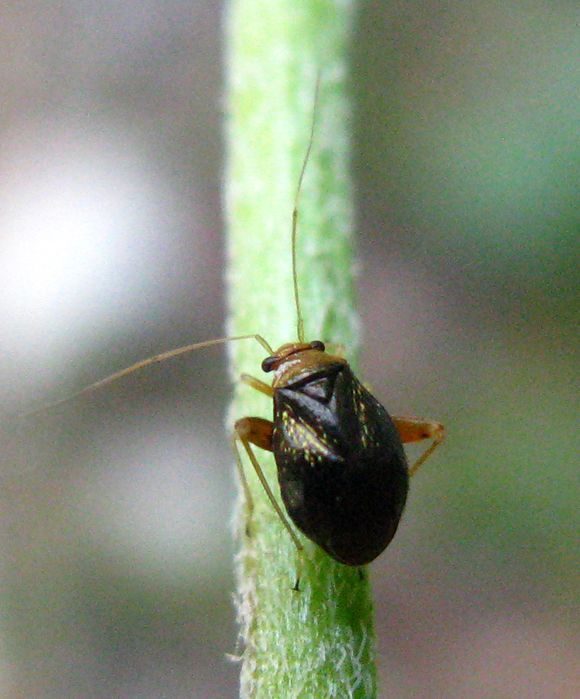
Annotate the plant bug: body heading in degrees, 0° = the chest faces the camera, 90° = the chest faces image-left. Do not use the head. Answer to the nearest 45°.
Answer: approximately 180°
